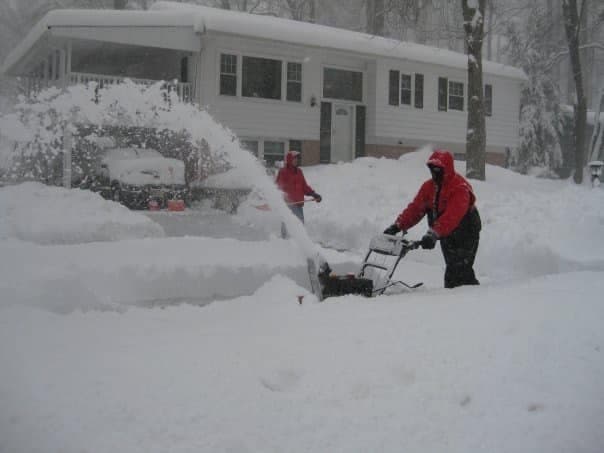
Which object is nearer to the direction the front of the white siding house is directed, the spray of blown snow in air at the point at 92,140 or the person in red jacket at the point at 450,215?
the person in red jacket

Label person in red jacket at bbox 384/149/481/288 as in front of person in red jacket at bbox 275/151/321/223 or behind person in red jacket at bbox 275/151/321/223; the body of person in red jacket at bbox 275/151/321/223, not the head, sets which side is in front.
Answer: in front

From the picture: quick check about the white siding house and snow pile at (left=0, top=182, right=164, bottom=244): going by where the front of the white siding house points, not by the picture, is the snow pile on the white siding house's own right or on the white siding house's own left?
on the white siding house's own right

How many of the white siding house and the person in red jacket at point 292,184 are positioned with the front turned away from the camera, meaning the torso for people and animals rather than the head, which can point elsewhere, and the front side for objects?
0

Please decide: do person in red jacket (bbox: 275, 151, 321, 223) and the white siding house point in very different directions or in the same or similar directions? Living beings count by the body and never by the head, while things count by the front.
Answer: same or similar directions

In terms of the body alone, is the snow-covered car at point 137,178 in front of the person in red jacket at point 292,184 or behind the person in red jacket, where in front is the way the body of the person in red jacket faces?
behind

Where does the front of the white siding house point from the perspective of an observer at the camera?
facing the viewer and to the right of the viewer

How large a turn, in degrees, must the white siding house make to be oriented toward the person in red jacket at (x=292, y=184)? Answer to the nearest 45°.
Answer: approximately 45° to its right

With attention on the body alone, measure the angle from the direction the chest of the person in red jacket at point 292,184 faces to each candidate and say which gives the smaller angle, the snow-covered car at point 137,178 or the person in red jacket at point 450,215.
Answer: the person in red jacket

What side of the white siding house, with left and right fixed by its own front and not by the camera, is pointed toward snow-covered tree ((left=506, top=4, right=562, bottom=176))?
left
